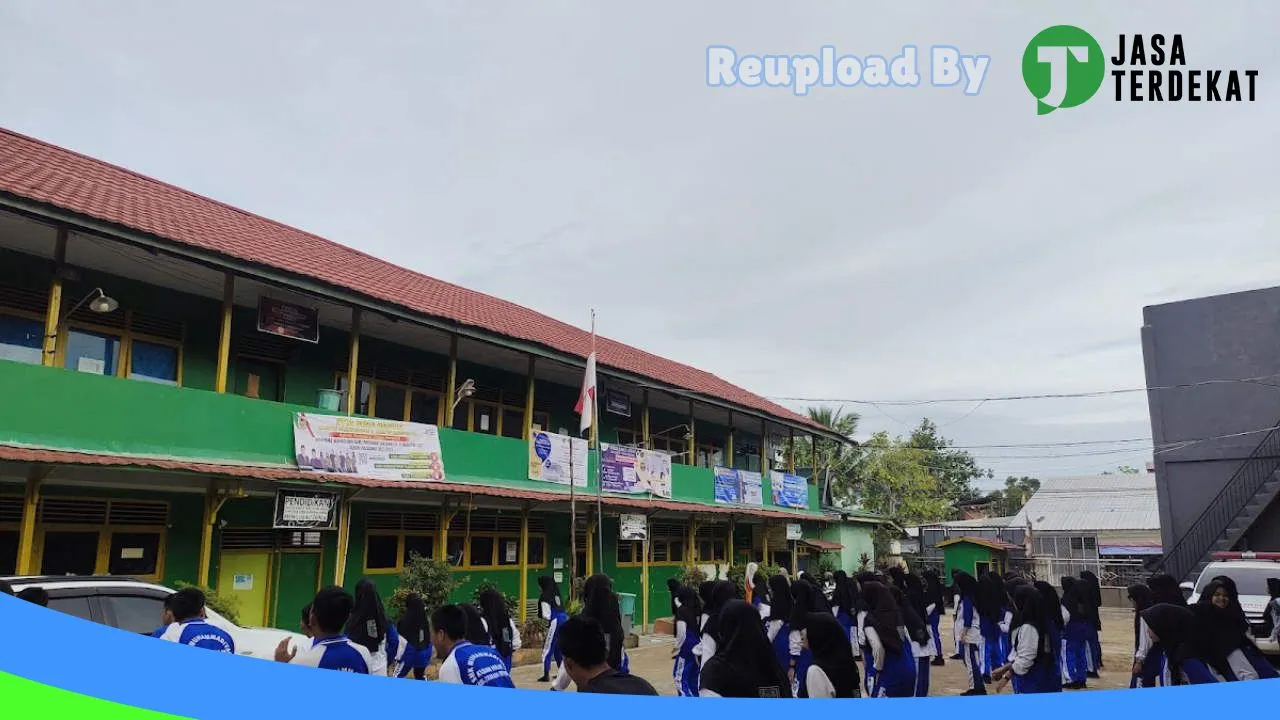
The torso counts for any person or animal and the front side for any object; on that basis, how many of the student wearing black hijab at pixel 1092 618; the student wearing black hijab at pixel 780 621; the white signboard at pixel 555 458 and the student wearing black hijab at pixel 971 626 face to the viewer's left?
3

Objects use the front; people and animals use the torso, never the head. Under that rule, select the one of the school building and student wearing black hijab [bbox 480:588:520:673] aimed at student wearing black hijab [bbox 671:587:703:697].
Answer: the school building

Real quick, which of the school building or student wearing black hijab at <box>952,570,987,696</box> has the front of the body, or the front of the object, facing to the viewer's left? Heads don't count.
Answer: the student wearing black hijab

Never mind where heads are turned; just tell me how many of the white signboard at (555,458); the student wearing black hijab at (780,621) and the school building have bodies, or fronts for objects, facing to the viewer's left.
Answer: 1

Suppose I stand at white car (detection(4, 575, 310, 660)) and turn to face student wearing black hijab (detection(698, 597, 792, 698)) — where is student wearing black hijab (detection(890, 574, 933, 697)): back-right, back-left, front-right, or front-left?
front-left

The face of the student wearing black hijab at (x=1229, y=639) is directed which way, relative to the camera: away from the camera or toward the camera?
toward the camera

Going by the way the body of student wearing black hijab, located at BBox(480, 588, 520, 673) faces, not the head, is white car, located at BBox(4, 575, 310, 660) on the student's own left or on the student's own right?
on the student's own left

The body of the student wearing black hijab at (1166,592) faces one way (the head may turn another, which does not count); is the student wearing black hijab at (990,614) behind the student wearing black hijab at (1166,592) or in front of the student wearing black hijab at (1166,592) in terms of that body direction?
in front

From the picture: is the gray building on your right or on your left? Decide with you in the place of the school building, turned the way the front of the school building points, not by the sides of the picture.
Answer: on your left

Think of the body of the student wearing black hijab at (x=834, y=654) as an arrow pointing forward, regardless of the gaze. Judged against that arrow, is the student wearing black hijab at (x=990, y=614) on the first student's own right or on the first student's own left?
on the first student's own right

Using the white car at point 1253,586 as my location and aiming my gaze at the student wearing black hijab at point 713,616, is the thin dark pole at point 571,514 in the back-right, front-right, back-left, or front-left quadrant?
front-right

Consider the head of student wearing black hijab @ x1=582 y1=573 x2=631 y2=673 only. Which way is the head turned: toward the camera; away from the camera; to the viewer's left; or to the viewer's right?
away from the camera

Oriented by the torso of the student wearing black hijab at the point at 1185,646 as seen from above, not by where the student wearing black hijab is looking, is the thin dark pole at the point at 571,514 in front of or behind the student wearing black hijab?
in front

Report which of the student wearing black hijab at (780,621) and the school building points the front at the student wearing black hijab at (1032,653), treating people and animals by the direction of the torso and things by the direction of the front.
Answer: the school building

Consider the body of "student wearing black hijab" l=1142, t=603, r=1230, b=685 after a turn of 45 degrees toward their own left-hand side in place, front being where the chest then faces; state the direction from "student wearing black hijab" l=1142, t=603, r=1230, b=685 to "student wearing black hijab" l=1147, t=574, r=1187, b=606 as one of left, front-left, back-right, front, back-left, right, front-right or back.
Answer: right

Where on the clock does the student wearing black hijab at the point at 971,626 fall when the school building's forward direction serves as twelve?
The student wearing black hijab is roughly at 11 o'clock from the school building.
